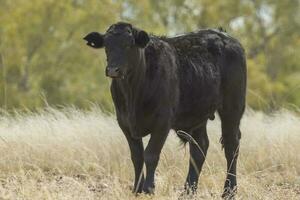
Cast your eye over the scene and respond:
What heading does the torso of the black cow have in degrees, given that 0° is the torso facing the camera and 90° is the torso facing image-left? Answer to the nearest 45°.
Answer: approximately 45°
